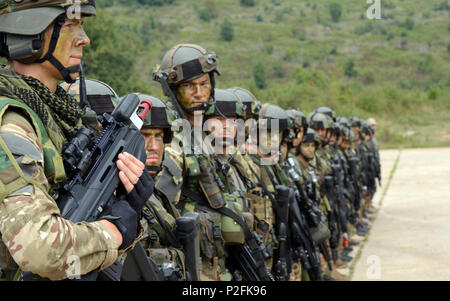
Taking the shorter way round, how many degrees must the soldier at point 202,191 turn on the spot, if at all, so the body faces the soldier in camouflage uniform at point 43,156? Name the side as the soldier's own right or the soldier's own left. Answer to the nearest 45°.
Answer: approximately 45° to the soldier's own right

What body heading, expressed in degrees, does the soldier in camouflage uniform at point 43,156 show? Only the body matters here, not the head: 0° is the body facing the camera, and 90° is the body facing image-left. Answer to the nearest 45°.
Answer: approximately 270°

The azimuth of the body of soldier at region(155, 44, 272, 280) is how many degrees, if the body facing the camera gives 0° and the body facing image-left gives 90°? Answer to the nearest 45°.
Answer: approximately 315°

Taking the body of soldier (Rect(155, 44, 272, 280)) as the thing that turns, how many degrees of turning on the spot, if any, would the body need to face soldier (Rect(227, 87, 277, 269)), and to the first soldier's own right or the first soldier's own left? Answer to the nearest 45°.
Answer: approximately 135° to the first soldier's own left

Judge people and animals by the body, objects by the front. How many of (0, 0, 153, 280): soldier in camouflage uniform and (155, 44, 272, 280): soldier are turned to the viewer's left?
0

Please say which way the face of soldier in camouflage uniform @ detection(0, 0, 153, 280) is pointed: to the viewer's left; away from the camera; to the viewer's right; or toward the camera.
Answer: to the viewer's right

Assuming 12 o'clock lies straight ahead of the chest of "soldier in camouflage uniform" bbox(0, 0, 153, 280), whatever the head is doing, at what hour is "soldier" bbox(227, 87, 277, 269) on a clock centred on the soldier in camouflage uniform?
The soldier is roughly at 10 o'clock from the soldier in camouflage uniform.

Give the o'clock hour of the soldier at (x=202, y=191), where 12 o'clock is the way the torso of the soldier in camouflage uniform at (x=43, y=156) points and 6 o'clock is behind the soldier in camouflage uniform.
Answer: The soldier is roughly at 10 o'clock from the soldier in camouflage uniform.

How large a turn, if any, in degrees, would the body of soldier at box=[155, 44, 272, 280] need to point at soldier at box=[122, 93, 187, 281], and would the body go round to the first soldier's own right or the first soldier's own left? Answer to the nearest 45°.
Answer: approximately 45° to the first soldier's own right
